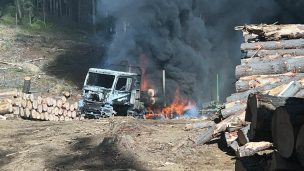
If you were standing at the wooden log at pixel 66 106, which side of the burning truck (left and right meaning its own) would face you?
right

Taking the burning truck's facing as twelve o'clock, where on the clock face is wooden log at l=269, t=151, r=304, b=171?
The wooden log is roughly at 10 o'clock from the burning truck.

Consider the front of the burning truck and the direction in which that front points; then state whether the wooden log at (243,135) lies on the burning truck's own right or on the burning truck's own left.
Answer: on the burning truck's own left

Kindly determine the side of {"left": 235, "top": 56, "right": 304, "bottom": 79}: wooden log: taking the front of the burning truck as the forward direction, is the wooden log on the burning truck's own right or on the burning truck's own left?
on the burning truck's own left

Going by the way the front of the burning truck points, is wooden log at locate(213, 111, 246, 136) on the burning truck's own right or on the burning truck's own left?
on the burning truck's own left

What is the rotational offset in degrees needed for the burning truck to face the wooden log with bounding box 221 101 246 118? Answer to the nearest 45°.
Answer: approximately 90° to its left

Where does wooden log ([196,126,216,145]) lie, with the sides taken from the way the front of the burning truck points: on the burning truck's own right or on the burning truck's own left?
on the burning truck's own left

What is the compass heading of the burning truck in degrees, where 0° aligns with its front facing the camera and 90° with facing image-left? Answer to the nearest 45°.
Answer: approximately 45°
